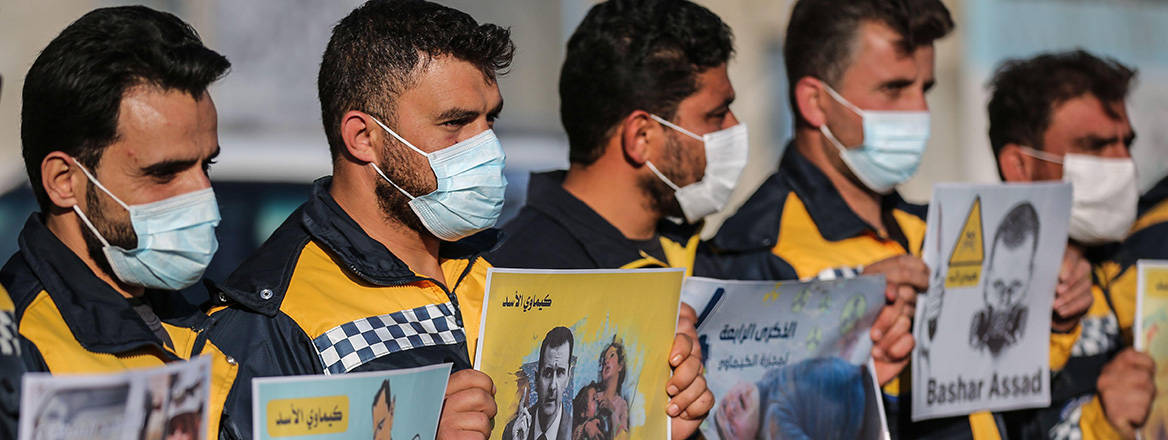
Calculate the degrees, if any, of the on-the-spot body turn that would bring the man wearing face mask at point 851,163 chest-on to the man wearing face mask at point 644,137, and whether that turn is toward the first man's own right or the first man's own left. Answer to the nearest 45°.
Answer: approximately 90° to the first man's own right

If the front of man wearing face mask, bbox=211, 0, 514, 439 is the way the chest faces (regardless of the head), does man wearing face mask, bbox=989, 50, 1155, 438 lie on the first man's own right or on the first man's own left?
on the first man's own left

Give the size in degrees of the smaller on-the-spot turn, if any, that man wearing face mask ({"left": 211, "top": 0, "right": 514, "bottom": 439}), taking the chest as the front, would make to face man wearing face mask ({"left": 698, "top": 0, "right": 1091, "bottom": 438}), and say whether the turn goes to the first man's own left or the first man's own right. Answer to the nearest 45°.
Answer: approximately 90° to the first man's own left

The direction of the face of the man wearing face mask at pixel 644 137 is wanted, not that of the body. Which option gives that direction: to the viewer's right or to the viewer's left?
to the viewer's right

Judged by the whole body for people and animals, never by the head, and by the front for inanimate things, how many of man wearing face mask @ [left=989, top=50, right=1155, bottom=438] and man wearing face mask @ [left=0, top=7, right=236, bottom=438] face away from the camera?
0

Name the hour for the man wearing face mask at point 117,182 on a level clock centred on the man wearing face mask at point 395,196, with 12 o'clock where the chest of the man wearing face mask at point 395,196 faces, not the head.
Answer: the man wearing face mask at point 117,182 is roughly at 4 o'clock from the man wearing face mask at point 395,196.

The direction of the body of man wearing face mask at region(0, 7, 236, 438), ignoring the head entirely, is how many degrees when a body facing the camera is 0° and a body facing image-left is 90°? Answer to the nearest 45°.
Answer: approximately 315°

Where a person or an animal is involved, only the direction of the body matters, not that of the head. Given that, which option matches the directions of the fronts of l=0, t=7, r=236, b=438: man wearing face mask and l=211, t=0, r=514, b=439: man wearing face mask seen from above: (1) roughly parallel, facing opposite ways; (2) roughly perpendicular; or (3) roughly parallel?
roughly parallel

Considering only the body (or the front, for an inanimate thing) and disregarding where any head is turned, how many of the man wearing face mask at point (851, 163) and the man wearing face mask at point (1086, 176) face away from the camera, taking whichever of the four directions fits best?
0

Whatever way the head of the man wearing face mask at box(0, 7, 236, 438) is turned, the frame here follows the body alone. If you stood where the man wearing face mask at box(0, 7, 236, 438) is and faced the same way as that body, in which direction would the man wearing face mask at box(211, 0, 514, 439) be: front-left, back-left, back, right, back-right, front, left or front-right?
front-left

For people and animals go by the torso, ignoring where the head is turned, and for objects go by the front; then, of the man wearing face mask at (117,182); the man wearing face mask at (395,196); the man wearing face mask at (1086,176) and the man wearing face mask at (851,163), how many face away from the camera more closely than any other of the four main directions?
0

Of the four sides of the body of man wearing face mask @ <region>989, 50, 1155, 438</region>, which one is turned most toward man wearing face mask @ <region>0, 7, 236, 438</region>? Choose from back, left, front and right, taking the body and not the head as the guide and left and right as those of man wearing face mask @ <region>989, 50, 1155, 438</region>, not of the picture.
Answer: right

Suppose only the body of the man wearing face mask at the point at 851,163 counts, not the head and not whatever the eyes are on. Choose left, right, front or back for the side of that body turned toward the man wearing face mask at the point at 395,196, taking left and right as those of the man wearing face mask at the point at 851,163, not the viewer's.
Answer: right

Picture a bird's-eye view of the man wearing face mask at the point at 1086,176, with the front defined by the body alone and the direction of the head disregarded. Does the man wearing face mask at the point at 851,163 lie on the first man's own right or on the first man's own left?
on the first man's own right

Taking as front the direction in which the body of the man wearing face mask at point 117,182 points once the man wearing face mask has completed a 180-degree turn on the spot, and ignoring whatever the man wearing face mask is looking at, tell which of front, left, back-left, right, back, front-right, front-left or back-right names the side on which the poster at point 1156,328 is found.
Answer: back-right

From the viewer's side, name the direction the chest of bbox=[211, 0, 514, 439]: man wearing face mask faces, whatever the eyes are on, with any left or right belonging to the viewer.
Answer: facing the viewer and to the right of the viewer

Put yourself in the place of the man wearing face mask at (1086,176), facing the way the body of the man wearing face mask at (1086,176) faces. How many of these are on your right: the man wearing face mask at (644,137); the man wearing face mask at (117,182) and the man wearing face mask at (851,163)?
3
